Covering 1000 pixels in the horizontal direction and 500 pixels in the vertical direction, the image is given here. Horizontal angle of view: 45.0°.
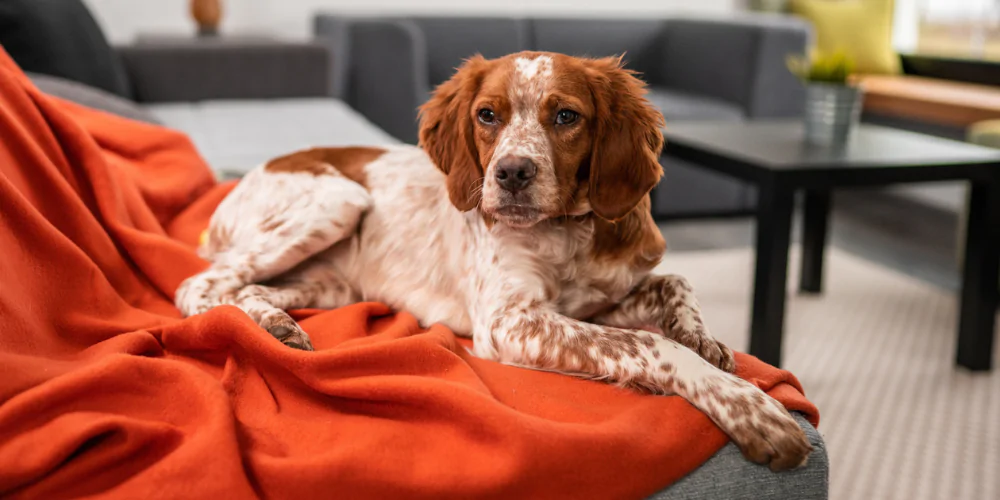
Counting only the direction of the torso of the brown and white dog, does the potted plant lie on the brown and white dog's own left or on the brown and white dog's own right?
on the brown and white dog's own left

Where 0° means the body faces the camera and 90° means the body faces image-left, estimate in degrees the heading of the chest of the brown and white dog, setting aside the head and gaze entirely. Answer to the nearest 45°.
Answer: approximately 315°

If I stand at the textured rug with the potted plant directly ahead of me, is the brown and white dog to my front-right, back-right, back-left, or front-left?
back-left

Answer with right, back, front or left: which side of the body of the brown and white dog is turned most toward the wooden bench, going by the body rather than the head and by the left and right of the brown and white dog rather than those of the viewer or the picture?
left
